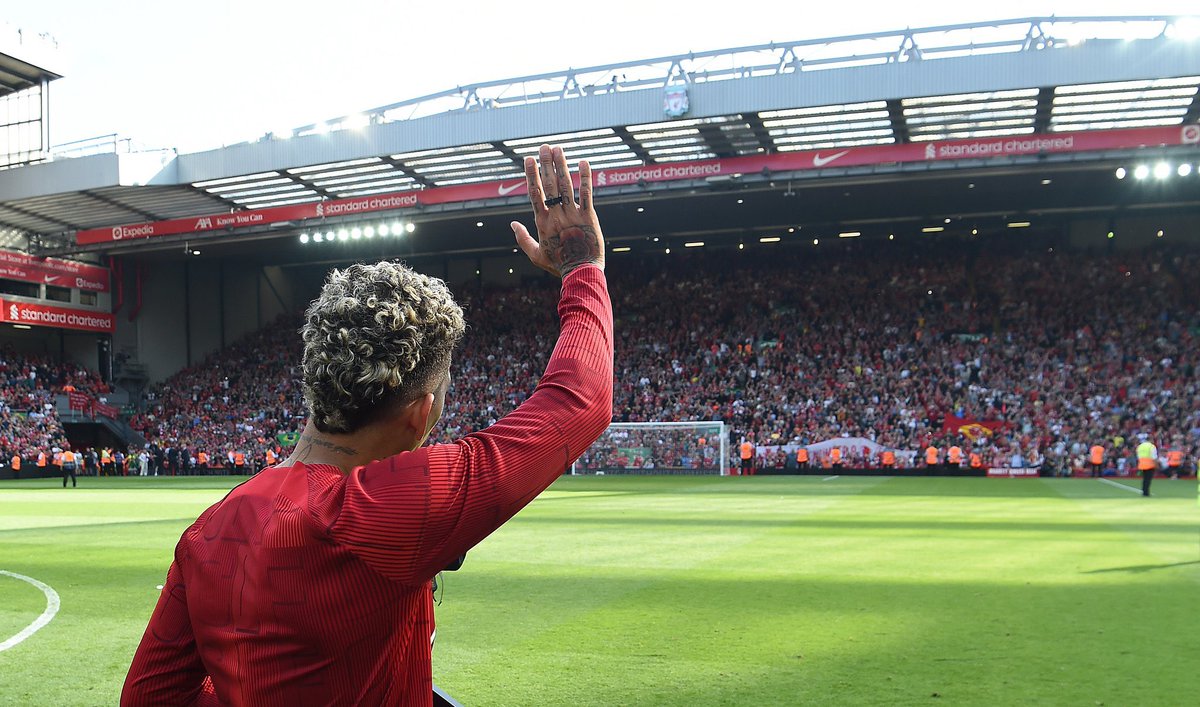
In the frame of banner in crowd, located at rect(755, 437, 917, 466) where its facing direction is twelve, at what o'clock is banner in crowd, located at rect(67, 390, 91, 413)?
banner in crowd, located at rect(67, 390, 91, 413) is roughly at 3 o'clock from banner in crowd, located at rect(755, 437, 917, 466).

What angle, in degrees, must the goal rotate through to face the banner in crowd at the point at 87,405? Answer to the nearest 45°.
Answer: approximately 90° to its right

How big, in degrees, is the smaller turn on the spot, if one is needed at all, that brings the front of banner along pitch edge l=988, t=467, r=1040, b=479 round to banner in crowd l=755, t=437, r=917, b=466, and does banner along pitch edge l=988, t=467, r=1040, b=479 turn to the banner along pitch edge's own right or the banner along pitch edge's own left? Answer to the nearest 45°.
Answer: approximately 90° to the banner along pitch edge's own right

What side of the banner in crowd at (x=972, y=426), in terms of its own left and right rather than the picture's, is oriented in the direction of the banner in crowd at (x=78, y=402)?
right

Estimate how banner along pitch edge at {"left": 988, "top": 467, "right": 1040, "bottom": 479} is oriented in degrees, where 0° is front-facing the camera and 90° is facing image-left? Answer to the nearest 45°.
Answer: approximately 0°

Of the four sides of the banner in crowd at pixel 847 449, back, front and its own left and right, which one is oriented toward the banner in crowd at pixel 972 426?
left

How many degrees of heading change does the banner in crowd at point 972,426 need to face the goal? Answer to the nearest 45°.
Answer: approximately 90° to its right

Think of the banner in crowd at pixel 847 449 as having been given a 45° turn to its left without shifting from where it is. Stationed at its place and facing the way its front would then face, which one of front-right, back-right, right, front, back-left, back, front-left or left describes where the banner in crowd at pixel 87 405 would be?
back-right

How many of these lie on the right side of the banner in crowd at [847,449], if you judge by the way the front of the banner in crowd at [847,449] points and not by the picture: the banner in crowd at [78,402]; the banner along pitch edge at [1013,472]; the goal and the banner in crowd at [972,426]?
2
